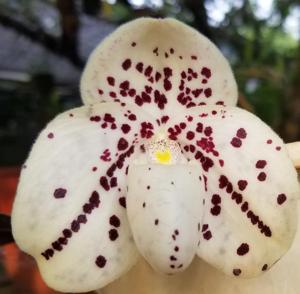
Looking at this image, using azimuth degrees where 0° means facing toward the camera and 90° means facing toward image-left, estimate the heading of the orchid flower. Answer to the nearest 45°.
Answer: approximately 0°
